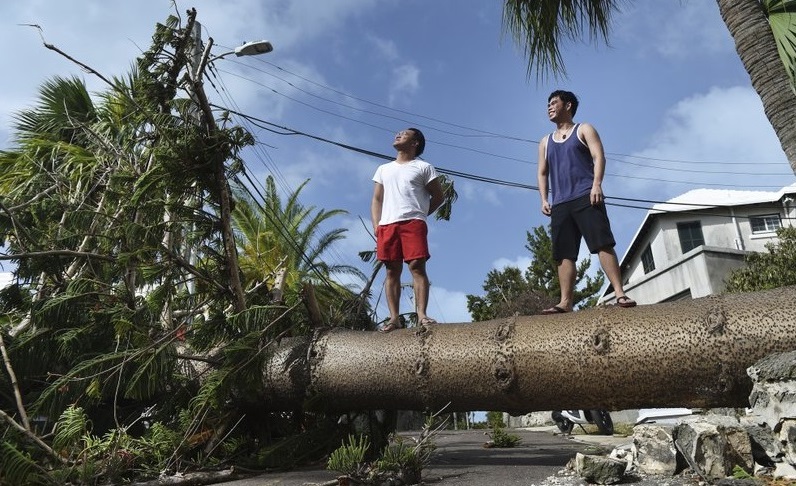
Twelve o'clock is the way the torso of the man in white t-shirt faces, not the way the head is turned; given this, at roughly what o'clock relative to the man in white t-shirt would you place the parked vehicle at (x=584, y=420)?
The parked vehicle is roughly at 7 o'clock from the man in white t-shirt.

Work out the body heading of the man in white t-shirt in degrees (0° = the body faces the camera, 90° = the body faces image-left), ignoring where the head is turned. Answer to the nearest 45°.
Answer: approximately 0°

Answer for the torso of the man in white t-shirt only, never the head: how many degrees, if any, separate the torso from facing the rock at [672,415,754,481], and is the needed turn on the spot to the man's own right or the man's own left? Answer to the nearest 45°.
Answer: approximately 45° to the man's own left

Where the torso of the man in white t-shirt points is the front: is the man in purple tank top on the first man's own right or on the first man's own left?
on the first man's own left

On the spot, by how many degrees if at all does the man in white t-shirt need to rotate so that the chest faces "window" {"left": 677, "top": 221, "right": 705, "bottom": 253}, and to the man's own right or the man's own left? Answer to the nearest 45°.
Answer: approximately 135° to the man's own left

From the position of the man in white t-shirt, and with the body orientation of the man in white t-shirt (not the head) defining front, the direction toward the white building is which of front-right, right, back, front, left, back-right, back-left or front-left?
back-left

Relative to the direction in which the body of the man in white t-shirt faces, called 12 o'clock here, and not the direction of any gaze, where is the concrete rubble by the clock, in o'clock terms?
The concrete rubble is roughly at 10 o'clock from the man in white t-shirt.

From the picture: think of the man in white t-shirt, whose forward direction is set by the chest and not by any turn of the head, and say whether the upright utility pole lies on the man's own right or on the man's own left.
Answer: on the man's own right

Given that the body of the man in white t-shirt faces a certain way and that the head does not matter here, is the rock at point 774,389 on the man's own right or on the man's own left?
on the man's own left
